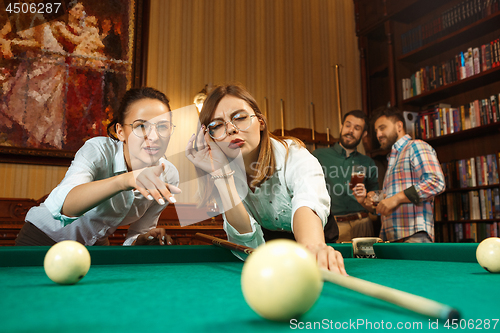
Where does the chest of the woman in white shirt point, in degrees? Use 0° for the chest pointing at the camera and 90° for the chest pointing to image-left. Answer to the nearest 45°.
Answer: approximately 0°

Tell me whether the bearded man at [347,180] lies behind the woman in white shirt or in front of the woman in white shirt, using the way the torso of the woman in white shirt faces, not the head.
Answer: behind

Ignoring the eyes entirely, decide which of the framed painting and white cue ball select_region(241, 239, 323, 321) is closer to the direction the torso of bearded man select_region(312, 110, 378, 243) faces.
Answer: the white cue ball

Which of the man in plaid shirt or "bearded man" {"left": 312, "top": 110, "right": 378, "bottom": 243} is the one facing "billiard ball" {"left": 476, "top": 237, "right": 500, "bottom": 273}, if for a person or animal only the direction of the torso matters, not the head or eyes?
the bearded man

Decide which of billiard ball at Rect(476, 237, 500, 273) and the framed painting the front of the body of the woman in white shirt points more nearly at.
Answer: the billiard ball

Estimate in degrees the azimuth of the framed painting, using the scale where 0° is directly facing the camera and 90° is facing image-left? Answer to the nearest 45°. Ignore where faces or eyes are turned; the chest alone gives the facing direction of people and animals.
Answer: approximately 0°

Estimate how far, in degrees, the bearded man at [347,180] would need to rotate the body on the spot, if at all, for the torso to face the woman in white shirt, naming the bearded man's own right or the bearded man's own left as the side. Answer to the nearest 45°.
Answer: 0° — they already face them

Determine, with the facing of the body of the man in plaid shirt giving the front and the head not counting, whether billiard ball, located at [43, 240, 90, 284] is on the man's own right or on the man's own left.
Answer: on the man's own left

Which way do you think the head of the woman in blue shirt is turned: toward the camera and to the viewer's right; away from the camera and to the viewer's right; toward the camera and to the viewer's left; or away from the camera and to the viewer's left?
toward the camera and to the viewer's right

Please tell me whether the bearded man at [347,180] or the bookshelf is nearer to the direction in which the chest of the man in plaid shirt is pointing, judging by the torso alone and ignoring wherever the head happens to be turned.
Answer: the bearded man

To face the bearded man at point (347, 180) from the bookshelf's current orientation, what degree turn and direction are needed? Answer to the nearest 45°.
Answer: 0° — it already faces them
